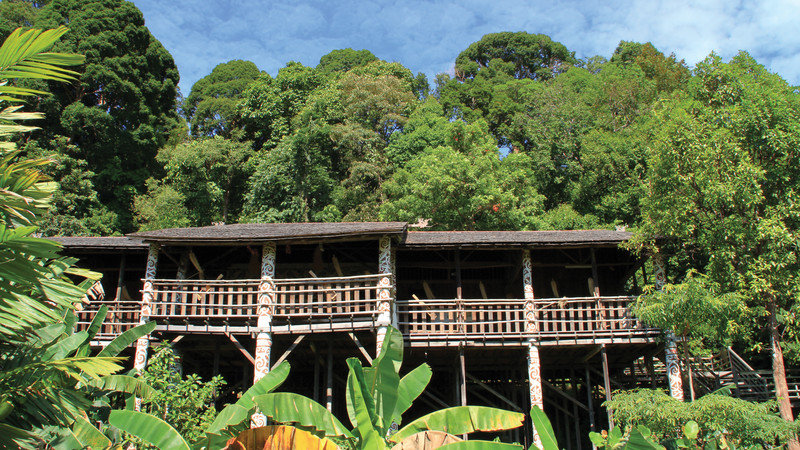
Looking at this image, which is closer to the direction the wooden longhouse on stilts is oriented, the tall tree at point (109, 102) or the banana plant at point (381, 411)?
the banana plant

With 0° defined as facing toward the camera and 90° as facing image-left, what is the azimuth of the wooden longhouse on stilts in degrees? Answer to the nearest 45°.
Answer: approximately 0°

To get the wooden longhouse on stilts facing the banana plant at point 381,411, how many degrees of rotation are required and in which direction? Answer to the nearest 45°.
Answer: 0° — it already faces it

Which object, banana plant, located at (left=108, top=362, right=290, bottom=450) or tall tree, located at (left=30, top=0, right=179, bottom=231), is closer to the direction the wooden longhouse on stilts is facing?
the banana plant

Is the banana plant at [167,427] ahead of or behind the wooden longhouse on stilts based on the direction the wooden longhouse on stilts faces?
ahead

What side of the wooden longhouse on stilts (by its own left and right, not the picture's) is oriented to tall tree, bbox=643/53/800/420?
left

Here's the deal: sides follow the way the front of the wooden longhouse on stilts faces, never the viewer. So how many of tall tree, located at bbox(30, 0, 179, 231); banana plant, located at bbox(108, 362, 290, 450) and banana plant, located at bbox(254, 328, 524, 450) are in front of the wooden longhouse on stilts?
2

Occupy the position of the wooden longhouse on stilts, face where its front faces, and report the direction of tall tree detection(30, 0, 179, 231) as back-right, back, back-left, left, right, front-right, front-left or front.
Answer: back-right
